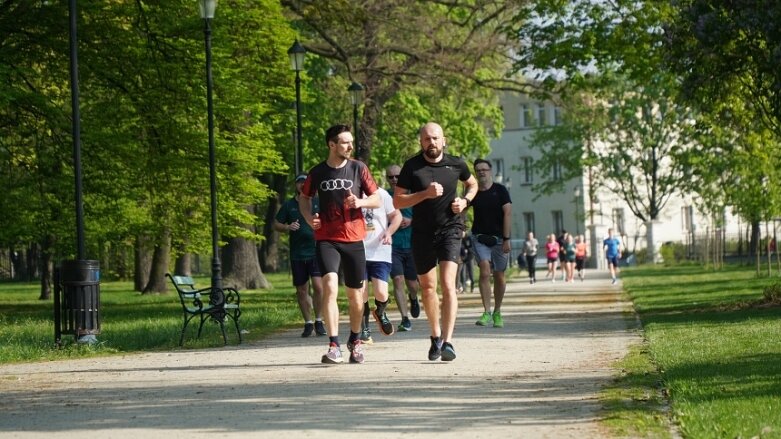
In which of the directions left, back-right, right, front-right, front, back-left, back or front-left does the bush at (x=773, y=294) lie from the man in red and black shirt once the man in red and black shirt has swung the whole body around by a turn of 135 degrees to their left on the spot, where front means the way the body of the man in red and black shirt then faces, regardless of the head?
front

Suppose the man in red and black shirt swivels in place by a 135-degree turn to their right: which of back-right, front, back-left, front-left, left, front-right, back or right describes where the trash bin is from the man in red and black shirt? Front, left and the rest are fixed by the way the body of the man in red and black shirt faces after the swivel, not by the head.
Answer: front

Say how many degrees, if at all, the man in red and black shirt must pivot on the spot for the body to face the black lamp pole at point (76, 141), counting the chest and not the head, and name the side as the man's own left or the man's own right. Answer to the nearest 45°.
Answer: approximately 135° to the man's own right

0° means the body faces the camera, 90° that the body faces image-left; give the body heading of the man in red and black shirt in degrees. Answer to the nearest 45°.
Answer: approximately 0°
